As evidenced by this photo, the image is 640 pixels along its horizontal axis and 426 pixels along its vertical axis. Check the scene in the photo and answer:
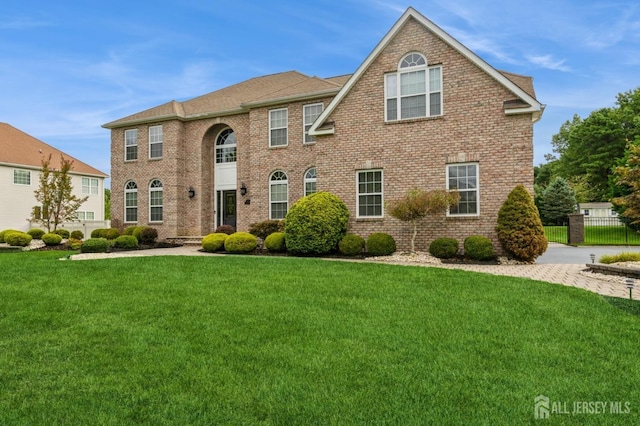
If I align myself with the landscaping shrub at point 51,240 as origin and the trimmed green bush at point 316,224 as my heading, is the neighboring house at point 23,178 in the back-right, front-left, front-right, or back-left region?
back-left

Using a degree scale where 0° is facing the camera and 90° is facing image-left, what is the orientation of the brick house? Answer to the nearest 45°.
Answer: approximately 45°

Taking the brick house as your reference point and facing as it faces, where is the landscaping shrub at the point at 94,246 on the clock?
The landscaping shrub is roughly at 2 o'clock from the brick house.

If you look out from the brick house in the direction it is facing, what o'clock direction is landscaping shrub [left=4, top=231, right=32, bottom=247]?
The landscaping shrub is roughly at 2 o'clock from the brick house.

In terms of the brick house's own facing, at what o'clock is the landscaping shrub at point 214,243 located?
The landscaping shrub is roughly at 2 o'clock from the brick house.

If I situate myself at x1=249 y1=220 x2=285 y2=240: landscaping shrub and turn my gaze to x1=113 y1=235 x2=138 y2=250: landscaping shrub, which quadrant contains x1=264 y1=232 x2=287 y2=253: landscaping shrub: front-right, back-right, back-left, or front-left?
back-left

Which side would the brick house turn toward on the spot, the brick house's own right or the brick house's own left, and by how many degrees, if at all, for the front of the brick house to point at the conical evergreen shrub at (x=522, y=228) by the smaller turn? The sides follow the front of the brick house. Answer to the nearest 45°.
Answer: approximately 90° to the brick house's own left

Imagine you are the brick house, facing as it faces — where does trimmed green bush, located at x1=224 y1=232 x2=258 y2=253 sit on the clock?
The trimmed green bush is roughly at 2 o'clock from the brick house.
